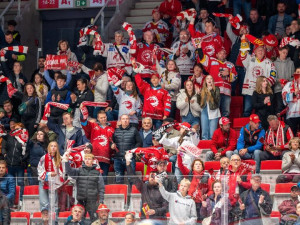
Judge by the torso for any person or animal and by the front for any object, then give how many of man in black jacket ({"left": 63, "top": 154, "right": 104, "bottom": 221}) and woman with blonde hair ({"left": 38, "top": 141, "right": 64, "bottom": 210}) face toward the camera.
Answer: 2

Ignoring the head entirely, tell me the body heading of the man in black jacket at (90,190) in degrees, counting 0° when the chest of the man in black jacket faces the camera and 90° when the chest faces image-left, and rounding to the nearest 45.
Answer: approximately 0°

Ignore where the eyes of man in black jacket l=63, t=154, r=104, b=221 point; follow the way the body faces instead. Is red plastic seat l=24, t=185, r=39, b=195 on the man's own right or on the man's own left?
on the man's own right

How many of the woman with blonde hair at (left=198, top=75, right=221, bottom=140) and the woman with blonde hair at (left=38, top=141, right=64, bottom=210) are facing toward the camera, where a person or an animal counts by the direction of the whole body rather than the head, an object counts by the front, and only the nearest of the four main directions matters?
2

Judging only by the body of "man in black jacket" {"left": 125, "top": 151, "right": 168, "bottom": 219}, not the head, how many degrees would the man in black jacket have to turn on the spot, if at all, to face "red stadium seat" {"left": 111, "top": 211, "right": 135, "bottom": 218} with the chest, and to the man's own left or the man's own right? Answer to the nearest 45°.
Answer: approximately 45° to the man's own right

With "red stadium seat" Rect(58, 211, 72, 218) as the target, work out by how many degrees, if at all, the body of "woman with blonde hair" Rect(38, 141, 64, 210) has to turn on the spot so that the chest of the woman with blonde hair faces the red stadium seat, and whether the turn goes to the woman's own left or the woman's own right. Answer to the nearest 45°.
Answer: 0° — they already face it

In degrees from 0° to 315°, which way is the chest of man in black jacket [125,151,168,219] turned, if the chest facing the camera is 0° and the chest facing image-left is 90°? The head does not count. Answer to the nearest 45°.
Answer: approximately 45°

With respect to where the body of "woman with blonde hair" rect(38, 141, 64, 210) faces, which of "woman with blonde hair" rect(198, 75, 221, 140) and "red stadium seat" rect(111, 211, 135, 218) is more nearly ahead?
the red stadium seat
